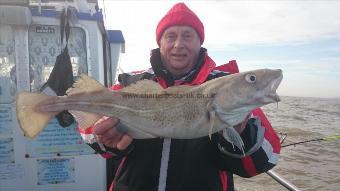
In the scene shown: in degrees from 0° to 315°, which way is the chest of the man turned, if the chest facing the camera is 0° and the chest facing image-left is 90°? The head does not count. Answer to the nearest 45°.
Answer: approximately 0°
